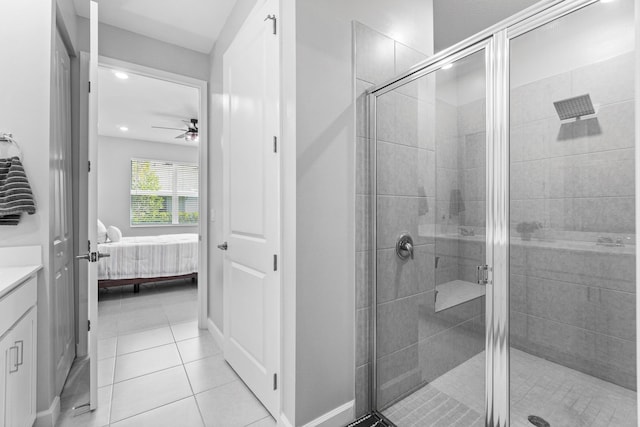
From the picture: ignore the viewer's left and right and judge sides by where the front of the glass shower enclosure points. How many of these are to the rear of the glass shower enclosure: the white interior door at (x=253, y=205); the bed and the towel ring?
0

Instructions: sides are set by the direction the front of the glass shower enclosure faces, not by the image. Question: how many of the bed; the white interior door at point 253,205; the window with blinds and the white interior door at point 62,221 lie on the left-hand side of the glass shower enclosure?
0

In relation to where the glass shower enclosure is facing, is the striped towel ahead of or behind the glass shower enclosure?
ahead

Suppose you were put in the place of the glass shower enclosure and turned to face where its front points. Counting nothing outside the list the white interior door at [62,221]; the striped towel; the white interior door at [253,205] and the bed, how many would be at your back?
0

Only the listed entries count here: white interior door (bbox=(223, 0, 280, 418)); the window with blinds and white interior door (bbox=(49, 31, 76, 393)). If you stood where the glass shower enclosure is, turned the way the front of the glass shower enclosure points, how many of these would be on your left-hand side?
0

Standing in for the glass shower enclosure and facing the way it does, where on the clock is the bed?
The bed is roughly at 2 o'clock from the glass shower enclosure.

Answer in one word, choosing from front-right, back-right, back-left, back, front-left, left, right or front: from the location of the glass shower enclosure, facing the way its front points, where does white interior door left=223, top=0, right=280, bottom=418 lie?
front-right
